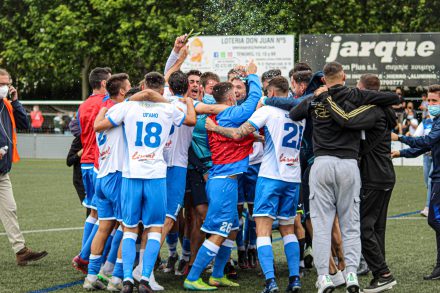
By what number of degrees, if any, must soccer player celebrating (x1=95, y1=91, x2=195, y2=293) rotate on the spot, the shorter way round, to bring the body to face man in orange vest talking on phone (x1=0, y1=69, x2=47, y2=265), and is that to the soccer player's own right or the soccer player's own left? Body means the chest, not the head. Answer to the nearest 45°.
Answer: approximately 45° to the soccer player's own left

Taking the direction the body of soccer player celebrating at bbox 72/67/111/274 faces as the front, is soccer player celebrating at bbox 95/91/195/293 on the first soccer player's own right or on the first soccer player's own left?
on the first soccer player's own right

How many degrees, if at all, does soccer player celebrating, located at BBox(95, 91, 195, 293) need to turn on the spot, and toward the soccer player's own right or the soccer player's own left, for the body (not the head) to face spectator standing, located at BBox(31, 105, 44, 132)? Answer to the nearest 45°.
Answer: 0° — they already face them

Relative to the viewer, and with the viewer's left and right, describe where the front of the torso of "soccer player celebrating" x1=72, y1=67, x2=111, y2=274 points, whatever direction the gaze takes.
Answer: facing to the right of the viewer

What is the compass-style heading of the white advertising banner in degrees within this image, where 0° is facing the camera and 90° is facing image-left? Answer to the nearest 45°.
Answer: approximately 0°

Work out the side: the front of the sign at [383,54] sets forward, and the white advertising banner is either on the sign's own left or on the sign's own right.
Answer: on the sign's own right

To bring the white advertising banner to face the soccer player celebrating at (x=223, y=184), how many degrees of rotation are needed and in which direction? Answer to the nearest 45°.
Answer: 0° — it already faces them

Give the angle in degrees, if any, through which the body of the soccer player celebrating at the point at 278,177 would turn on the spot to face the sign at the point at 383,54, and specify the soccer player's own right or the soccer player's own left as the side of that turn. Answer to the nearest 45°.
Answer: approximately 45° to the soccer player's own right

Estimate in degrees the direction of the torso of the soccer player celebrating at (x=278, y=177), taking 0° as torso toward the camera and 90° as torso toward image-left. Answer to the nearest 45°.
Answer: approximately 135°

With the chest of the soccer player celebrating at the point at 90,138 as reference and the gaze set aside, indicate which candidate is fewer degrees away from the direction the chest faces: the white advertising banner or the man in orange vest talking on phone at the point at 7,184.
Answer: the white advertising banner

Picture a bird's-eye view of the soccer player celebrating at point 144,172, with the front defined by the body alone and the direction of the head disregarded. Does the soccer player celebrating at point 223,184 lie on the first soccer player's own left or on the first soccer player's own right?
on the first soccer player's own right
